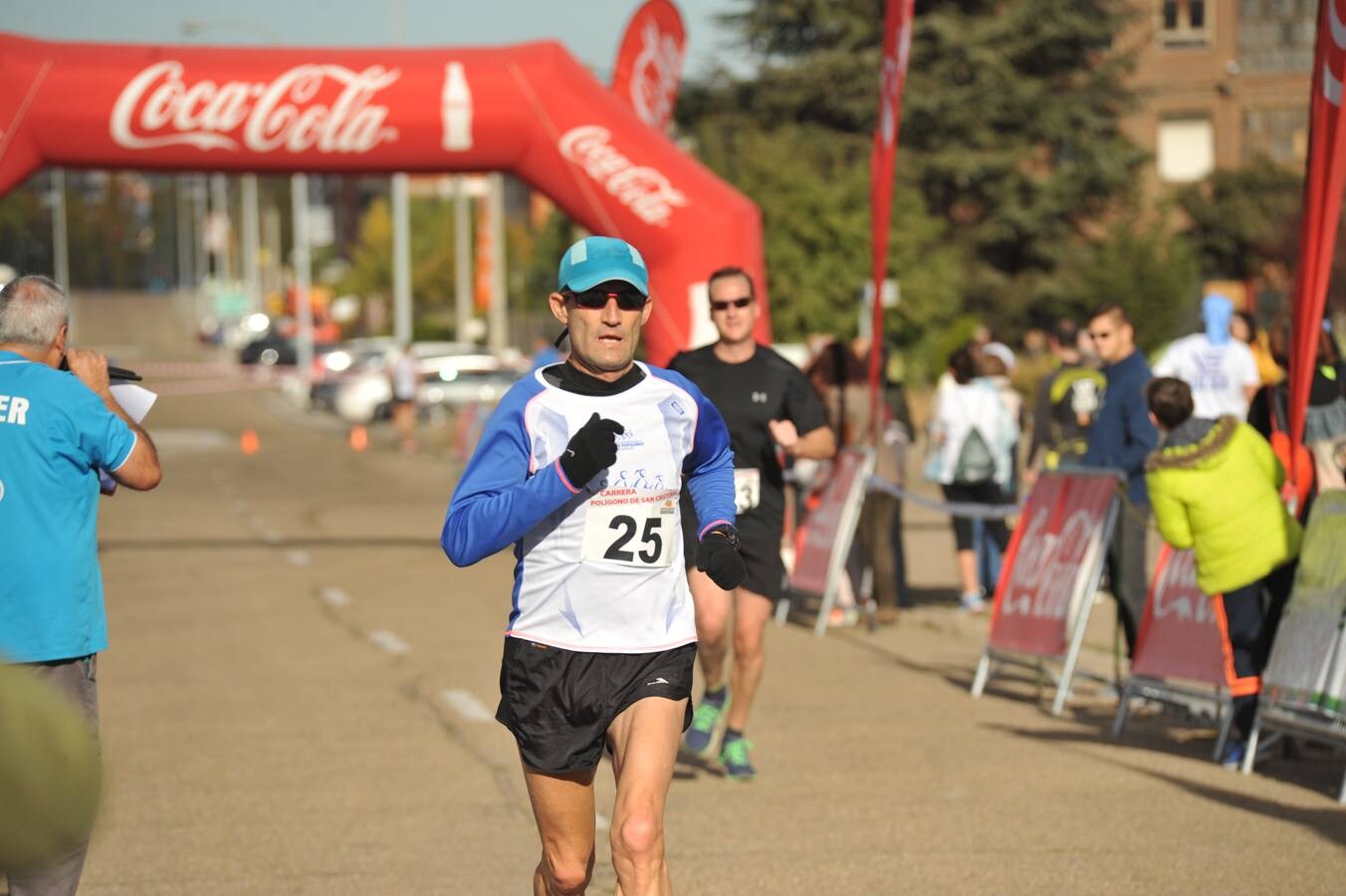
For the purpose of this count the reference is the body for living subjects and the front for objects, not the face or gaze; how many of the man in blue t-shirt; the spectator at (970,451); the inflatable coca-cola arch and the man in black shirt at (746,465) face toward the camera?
2

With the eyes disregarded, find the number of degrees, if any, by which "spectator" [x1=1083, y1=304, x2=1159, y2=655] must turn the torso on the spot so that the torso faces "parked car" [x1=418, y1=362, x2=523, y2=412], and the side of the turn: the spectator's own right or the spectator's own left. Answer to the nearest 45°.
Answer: approximately 90° to the spectator's own right

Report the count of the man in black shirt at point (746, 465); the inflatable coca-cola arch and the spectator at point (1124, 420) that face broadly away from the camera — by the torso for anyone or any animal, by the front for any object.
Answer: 0

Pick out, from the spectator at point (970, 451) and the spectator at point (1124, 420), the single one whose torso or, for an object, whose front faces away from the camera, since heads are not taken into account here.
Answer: the spectator at point (970, 451)

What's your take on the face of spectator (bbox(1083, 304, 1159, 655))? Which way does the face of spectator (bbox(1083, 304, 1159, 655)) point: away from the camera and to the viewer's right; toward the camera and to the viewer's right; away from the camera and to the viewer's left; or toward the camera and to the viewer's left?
toward the camera and to the viewer's left

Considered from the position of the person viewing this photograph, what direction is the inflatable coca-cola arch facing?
facing the viewer

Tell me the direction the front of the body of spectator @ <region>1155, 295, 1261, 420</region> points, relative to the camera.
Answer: away from the camera

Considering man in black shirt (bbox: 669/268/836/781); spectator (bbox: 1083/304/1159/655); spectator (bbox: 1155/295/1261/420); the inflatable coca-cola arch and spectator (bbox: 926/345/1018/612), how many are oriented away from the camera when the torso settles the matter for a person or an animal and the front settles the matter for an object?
2

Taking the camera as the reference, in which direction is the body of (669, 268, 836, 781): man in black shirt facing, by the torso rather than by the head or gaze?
toward the camera

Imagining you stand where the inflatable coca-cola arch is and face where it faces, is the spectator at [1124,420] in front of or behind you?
in front

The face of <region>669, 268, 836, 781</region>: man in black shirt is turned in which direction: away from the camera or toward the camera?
toward the camera

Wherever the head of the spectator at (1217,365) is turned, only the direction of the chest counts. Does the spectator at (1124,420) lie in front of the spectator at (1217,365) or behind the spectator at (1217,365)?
behind

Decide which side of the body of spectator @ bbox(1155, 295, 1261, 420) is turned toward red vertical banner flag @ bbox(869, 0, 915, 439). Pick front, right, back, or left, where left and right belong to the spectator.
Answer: left

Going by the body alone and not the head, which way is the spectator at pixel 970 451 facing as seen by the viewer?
away from the camera
